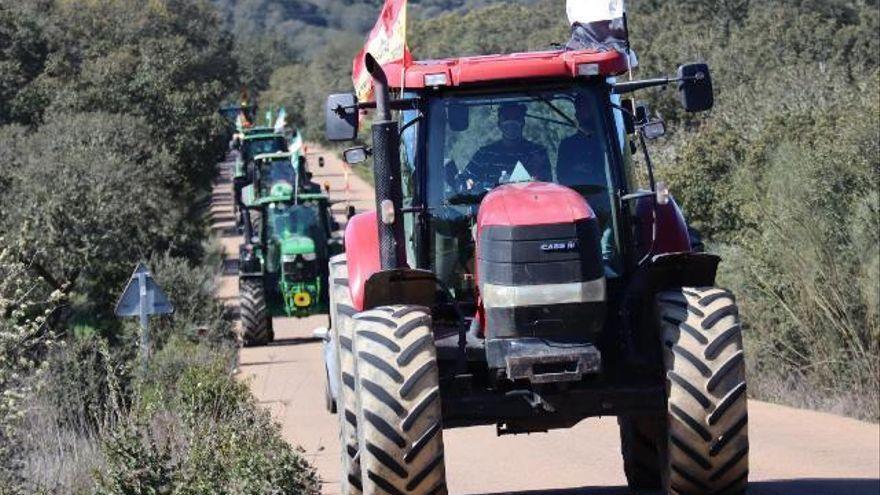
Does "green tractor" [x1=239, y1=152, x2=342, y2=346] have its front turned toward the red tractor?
yes

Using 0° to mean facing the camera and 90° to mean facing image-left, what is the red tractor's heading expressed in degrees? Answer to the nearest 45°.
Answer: approximately 0°

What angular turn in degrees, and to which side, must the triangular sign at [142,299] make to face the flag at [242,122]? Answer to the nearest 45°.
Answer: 0° — it already faces it

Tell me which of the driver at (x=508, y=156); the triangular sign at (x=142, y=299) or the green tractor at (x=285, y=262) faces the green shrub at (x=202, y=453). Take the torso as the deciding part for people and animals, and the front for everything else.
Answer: the green tractor

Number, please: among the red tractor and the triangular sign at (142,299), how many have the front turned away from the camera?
1

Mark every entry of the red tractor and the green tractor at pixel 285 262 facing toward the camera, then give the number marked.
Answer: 2

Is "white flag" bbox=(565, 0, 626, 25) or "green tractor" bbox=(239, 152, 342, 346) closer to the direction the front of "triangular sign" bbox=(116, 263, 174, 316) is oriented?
the green tractor

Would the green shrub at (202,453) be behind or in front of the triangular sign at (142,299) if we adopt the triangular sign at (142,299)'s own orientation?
behind

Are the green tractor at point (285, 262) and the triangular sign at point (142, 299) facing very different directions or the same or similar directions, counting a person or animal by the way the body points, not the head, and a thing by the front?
very different directions

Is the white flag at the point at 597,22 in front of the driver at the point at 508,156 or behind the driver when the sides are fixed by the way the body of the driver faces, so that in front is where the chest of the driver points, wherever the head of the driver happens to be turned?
behind

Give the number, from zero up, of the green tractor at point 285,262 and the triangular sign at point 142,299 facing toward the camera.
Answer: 1

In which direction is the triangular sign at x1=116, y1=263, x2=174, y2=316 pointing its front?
away from the camera
